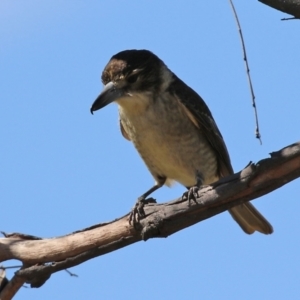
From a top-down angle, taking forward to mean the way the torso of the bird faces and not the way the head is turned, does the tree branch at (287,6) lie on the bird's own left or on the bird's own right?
on the bird's own left

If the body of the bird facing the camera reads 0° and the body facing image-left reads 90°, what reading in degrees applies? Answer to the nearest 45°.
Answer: approximately 45°
